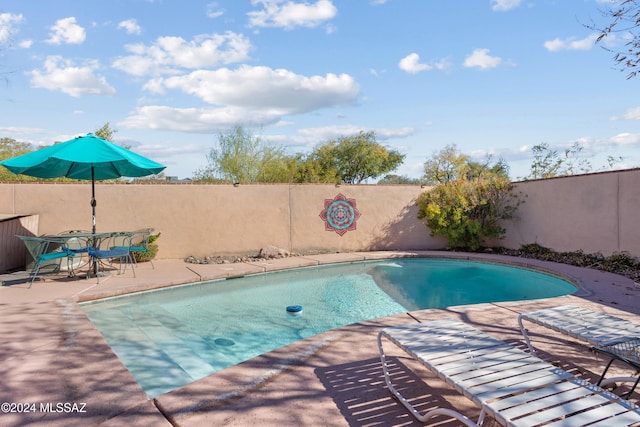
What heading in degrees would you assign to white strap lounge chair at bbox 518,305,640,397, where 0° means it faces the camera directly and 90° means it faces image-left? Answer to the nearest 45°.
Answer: approximately 135°

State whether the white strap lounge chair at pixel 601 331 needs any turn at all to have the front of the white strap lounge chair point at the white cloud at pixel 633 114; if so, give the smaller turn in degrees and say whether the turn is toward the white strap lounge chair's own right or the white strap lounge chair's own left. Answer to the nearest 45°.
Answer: approximately 45° to the white strap lounge chair's own right

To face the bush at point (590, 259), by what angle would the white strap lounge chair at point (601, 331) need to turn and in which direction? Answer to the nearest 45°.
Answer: approximately 45° to its right

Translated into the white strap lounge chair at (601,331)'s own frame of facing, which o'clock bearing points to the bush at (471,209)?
The bush is roughly at 1 o'clock from the white strap lounge chair.

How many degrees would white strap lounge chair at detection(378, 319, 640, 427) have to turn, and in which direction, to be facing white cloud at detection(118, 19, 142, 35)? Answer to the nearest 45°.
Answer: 0° — it already faces it

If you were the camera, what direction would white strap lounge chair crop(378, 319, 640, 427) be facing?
facing away from the viewer and to the left of the viewer
